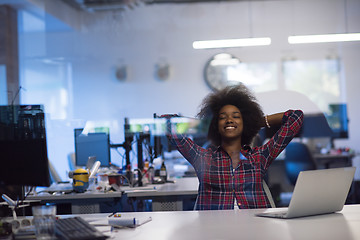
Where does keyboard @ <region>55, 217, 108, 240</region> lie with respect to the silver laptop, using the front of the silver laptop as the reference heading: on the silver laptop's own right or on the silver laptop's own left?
on the silver laptop's own left

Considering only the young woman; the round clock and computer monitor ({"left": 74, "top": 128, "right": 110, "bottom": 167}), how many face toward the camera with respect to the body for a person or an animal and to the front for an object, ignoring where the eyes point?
3

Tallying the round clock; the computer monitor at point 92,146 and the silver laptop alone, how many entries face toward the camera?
2

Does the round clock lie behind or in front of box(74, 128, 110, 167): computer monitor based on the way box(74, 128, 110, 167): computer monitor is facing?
behind

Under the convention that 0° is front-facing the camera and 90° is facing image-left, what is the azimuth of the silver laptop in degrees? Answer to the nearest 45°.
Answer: approximately 135°

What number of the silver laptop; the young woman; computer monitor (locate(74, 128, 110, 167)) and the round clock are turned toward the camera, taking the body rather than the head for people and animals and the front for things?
3

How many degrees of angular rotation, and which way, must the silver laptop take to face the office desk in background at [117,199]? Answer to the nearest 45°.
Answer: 0° — it already faces it

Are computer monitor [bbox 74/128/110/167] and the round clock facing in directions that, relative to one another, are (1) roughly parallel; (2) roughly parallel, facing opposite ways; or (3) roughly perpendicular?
roughly parallel

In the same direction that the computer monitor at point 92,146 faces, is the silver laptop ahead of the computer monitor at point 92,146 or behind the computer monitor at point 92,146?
ahead

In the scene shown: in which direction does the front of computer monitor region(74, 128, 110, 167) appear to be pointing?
toward the camera

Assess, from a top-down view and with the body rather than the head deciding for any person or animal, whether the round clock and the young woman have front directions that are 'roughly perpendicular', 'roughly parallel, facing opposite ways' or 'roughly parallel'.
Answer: roughly parallel

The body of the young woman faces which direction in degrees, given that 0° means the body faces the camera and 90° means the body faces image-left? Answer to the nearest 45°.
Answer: approximately 0°

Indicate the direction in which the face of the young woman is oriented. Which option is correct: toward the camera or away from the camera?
toward the camera

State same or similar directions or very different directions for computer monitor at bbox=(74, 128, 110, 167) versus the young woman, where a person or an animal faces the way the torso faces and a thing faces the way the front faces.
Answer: same or similar directions

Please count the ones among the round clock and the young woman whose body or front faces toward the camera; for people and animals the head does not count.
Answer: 2
